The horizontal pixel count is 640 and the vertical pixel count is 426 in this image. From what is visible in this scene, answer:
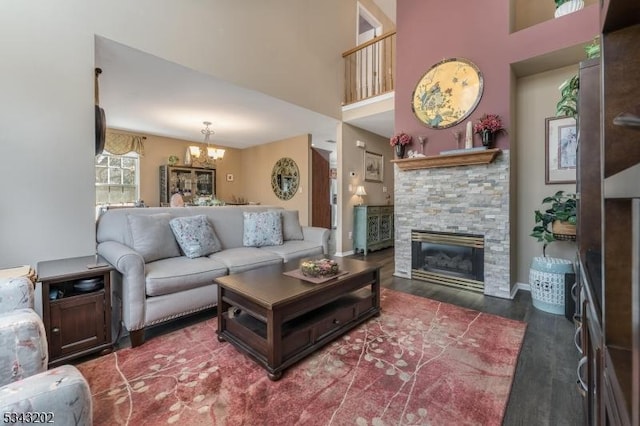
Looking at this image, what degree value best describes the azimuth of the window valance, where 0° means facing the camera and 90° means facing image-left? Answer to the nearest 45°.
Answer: approximately 315°

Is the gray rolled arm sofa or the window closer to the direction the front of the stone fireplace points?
the gray rolled arm sofa

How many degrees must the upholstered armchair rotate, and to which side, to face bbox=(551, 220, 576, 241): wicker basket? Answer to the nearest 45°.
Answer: approximately 45° to its left

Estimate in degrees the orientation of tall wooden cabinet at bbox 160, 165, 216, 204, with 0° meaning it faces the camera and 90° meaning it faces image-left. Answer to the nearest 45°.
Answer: approximately 315°

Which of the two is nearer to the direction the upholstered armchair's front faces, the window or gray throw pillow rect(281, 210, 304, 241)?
the gray throw pillow

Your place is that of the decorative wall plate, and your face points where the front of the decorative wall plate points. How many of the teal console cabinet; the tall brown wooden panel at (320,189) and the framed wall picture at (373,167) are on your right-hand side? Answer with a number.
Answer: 3

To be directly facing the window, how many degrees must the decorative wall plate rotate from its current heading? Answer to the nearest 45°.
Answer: approximately 45° to its right

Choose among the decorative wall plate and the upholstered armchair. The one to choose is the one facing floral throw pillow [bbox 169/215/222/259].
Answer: the decorative wall plate
